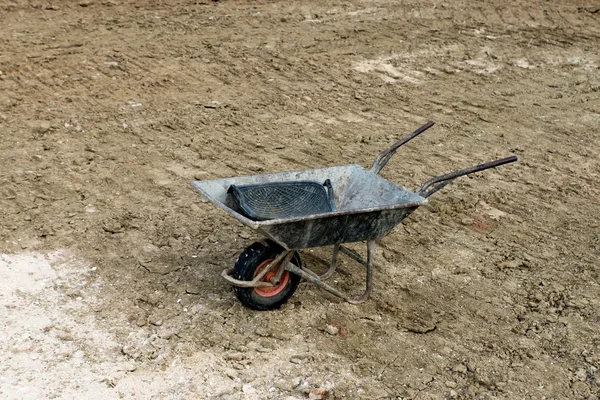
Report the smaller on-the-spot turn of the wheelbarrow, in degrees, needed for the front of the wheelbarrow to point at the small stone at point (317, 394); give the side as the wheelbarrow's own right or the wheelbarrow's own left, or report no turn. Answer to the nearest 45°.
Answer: approximately 45° to the wheelbarrow's own left

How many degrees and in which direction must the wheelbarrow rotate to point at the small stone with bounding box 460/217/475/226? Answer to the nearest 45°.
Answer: approximately 180°

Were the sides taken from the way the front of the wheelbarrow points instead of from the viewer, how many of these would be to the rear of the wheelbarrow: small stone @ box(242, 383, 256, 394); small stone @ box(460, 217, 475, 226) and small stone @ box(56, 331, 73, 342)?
1

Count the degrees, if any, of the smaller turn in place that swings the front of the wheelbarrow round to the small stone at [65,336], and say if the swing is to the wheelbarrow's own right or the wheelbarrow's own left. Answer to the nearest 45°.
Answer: approximately 45° to the wheelbarrow's own right

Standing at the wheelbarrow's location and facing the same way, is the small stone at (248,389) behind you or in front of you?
in front

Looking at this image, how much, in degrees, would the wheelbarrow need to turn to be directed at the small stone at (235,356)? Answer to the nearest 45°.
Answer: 0° — it already faces it

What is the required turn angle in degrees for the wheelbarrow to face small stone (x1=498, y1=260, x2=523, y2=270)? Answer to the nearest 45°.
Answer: approximately 180°

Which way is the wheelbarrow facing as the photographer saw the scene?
facing the viewer and to the left of the viewer

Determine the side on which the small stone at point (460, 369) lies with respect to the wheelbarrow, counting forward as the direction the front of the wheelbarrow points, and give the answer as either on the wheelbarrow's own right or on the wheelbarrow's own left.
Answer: on the wheelbarrow's own left
